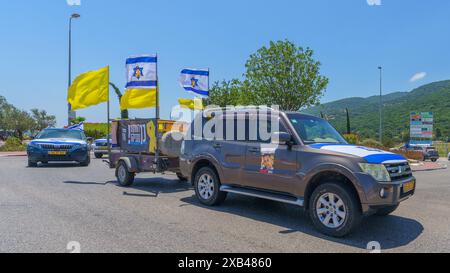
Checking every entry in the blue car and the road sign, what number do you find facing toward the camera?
2

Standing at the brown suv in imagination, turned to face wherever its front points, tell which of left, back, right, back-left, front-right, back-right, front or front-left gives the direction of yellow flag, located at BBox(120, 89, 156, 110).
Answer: back

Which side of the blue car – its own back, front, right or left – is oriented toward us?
front

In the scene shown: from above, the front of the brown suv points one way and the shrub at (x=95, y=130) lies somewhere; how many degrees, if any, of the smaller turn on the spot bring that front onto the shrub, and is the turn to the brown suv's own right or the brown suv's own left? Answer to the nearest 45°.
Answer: approximately 180°

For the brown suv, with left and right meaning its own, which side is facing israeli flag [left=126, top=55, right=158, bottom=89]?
back

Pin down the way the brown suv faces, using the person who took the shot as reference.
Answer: facing the viewer and to the right of the viewer

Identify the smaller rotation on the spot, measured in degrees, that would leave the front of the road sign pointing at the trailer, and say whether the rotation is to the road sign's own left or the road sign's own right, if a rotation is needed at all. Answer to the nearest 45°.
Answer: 0° — it already faces it

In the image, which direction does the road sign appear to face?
toward the camera

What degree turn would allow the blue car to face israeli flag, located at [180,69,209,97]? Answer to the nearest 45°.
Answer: approximately 45° to its left
